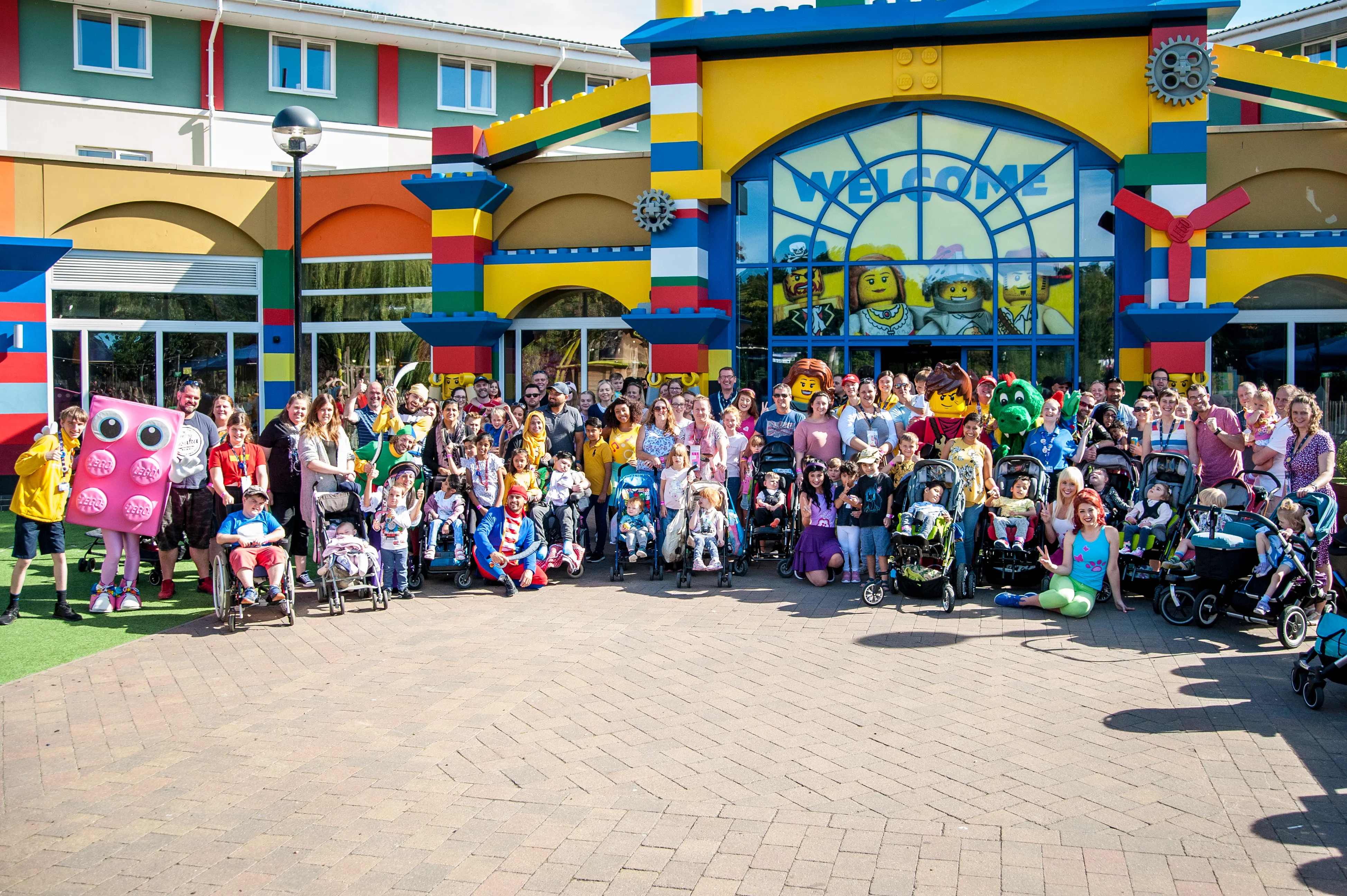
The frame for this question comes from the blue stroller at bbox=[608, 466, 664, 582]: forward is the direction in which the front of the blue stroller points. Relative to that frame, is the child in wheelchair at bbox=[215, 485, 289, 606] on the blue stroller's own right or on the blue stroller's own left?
on the blue stroller's own right

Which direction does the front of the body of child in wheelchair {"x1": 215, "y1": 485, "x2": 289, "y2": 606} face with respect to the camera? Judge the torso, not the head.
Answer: toward the camera

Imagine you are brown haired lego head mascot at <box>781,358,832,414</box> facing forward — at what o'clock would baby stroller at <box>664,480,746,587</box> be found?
The baby stroller is roughly at 1 o'clock from the brown haired lego head mascot.

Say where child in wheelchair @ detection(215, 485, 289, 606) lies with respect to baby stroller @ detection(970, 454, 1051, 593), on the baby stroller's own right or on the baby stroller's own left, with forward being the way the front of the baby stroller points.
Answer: on the baby stroller's own right

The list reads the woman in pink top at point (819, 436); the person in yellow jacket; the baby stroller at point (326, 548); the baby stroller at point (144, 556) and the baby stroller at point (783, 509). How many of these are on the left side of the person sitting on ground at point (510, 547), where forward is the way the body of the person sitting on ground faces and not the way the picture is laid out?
2

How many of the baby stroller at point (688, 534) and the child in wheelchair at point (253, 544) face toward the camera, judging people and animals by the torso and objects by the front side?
2

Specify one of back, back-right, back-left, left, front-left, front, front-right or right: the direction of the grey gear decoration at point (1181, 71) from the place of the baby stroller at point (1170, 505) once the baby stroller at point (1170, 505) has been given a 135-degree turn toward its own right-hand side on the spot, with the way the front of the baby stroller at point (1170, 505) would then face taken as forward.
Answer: front

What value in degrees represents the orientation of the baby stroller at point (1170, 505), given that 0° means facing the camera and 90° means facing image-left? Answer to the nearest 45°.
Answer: approximately 45°

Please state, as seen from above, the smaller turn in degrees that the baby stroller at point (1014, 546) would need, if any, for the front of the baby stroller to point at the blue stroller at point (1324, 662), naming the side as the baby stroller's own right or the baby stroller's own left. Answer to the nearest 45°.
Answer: approximately 45° to the baby stroller's own left

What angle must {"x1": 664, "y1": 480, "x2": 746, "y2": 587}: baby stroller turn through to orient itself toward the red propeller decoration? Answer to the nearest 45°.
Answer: approximately 135° to its left

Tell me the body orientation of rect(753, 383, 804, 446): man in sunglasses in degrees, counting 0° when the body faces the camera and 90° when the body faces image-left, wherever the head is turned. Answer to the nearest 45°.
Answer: approximately 0°

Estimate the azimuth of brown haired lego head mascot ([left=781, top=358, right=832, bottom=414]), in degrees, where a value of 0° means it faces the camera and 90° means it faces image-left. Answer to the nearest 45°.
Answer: approximately 0°

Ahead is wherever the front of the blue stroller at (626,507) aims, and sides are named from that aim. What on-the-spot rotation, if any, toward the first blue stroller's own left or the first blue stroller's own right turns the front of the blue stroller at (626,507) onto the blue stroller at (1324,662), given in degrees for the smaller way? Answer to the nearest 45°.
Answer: approximately 45° to the first blue stroller's own left

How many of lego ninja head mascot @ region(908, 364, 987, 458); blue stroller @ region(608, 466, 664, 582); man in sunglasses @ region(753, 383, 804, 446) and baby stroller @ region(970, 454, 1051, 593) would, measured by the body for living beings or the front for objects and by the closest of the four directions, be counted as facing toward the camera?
4

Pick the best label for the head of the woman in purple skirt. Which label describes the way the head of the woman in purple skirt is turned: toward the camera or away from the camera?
toward the camera

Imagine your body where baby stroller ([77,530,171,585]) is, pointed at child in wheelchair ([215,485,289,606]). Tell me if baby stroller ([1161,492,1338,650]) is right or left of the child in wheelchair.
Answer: left

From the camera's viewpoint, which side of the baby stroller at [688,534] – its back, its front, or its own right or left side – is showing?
front
